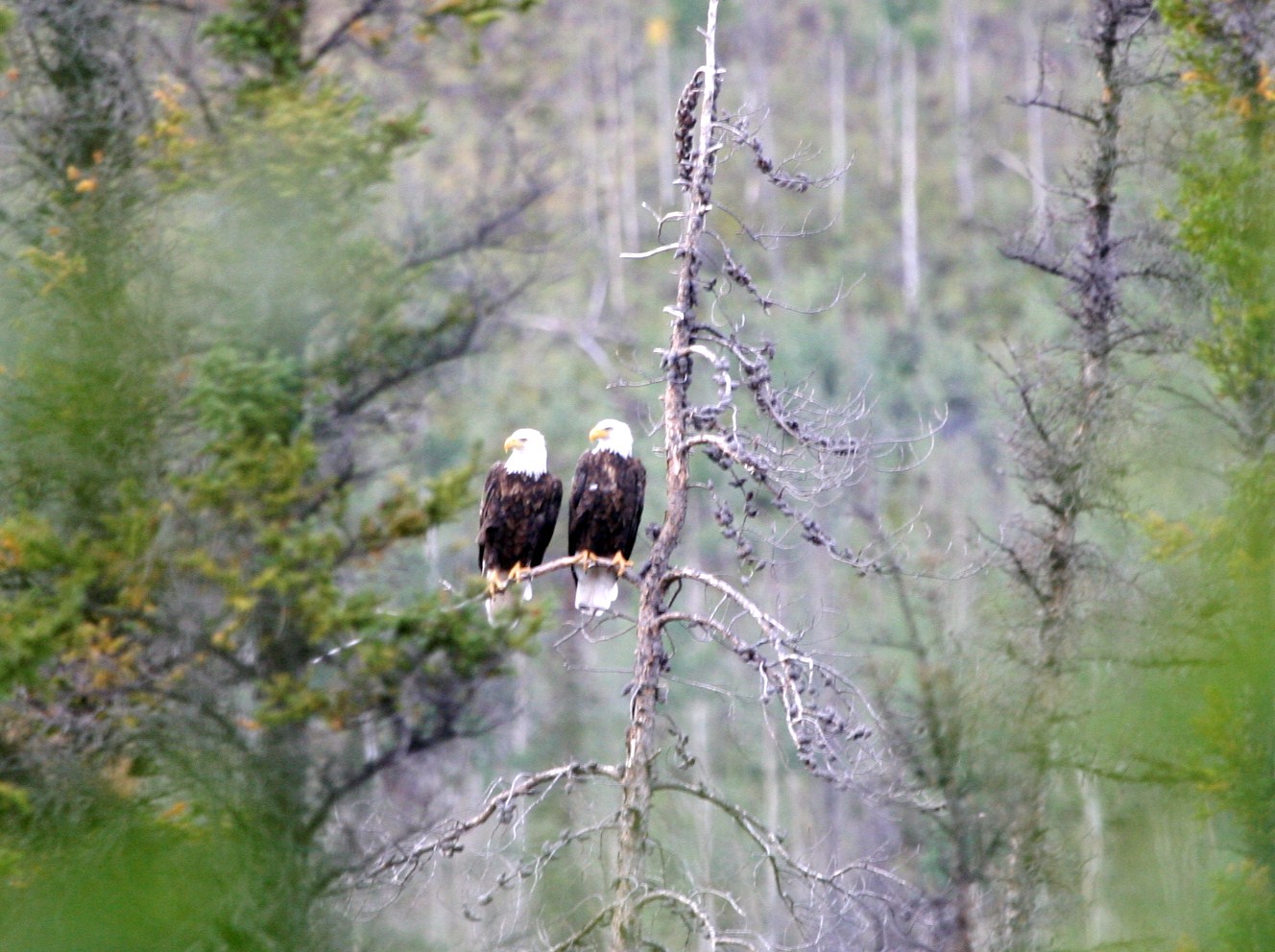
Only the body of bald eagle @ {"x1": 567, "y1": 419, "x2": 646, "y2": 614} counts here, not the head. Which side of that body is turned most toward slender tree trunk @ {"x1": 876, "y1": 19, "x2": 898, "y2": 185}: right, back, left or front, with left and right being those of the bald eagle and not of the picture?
back

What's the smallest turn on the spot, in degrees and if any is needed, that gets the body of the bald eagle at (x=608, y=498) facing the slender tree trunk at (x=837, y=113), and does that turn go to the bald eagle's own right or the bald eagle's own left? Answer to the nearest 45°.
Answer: approximately 180°

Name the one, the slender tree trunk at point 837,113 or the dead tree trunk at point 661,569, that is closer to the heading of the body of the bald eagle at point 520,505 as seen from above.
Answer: the dead tree trunk

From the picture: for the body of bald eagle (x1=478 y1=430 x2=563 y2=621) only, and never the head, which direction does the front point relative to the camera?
toward the camera

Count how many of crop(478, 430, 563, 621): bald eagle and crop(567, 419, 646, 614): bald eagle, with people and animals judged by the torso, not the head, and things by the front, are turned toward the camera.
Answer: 2

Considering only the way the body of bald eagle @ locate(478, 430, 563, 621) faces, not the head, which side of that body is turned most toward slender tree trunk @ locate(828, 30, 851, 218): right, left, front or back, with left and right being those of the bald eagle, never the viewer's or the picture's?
back

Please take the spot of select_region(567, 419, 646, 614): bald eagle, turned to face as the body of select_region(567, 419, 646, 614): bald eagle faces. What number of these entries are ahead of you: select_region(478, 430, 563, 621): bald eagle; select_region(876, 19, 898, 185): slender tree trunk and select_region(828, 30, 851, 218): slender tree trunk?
0

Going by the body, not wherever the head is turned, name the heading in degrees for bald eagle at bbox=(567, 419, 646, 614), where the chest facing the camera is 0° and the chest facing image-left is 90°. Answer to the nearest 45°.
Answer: approximately 0°

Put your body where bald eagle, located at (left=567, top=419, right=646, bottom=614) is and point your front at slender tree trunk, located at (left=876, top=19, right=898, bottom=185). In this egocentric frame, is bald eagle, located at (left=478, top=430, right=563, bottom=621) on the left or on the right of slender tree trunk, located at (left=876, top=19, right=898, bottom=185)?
left

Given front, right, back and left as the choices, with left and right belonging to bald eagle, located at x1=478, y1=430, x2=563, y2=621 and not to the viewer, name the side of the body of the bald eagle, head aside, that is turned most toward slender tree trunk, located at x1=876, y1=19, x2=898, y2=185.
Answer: back

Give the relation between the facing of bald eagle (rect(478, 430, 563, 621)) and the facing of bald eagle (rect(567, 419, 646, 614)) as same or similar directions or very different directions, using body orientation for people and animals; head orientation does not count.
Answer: same or similar directions
